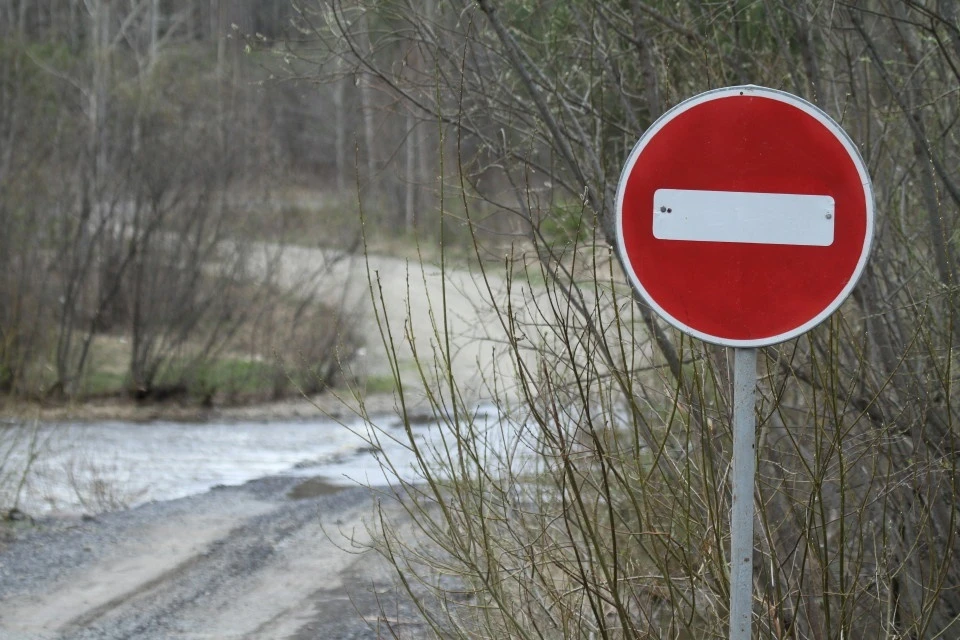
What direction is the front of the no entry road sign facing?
toward the camera

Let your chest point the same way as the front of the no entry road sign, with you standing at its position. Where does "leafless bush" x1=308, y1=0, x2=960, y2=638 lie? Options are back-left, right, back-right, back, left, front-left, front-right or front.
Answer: back
